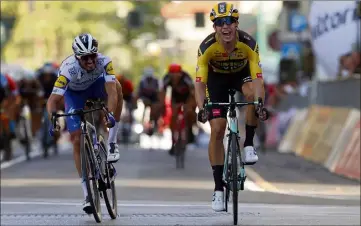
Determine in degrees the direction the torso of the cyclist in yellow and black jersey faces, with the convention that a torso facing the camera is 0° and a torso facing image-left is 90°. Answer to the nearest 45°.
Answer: approximately 0°

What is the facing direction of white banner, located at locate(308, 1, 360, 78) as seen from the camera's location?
facing the viewer

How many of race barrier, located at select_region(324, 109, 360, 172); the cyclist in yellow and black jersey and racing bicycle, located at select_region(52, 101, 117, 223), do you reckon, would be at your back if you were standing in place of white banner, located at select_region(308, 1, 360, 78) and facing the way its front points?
0

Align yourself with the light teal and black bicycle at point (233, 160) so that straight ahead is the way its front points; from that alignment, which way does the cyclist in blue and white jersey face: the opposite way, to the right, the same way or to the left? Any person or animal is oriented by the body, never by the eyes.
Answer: the same way

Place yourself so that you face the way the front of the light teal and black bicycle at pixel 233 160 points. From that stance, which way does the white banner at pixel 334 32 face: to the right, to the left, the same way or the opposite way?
the same way

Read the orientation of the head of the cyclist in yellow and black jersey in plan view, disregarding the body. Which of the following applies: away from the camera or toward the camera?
toward the camera

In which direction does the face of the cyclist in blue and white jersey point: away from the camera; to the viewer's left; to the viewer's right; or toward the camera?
toward the camera

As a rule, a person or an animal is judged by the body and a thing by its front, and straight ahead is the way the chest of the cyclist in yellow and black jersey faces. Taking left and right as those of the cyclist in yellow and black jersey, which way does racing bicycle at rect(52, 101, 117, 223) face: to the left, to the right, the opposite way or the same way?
the same way

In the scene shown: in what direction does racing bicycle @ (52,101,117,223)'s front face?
toward the camera

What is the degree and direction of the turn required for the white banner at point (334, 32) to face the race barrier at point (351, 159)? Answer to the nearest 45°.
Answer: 0° — it already faces it

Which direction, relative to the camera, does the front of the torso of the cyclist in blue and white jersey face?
toward the camera

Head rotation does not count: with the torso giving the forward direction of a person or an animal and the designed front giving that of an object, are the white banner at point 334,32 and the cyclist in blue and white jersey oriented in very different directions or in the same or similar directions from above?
same or similar directions
